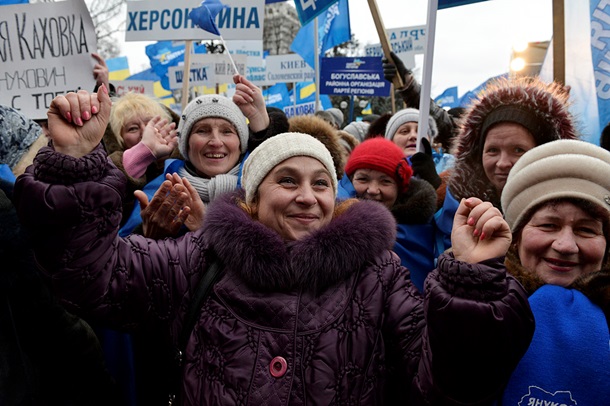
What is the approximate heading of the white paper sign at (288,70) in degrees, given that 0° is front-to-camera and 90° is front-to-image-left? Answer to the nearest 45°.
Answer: approximately 0°

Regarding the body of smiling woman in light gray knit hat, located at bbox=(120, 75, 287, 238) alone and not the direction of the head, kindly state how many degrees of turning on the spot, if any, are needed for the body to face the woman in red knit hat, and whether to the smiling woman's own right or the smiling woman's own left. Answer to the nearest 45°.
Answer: approximately 90° to the smiling woman's own left

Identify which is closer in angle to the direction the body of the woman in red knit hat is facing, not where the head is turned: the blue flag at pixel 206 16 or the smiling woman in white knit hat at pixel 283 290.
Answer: the smiling woman in white knit hat

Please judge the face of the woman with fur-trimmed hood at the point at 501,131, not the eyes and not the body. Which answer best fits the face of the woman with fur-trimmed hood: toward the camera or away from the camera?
toward the camera

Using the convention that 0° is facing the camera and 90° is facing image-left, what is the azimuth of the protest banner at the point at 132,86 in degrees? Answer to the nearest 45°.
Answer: approximately 0°

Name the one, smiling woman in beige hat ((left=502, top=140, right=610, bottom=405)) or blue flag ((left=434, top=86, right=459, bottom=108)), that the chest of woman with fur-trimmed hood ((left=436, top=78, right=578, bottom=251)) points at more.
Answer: the smiling woman in beige hat

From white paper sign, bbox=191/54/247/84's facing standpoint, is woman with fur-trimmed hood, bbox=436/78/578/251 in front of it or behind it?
in front

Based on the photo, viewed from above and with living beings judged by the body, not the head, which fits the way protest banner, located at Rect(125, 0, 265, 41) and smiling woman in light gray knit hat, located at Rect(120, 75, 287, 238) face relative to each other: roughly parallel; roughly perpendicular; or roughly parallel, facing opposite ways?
roughly parallel

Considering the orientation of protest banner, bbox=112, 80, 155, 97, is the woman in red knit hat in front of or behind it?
in front

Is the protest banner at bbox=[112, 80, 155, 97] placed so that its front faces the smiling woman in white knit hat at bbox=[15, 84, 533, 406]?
yes

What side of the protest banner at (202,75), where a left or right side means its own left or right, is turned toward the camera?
front

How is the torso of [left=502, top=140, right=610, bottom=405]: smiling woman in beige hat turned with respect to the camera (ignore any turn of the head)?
toward the camera
